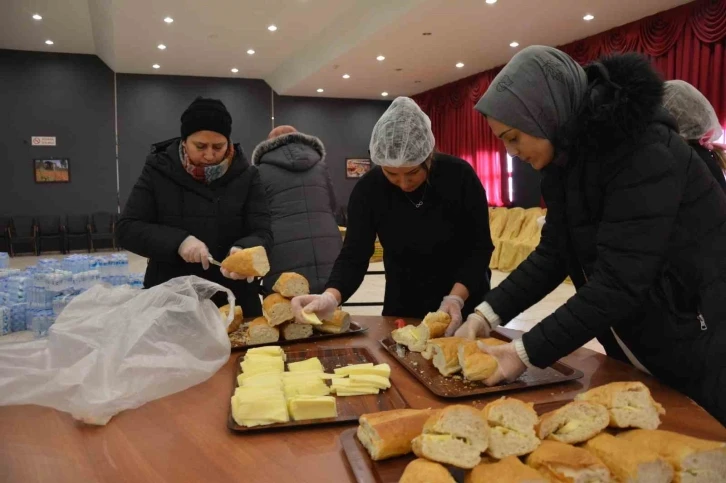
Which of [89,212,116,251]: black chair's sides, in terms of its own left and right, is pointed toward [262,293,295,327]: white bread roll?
front

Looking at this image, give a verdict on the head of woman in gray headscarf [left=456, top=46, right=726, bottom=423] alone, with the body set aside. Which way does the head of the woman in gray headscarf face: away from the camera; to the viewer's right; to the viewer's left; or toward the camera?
to the viewer's left

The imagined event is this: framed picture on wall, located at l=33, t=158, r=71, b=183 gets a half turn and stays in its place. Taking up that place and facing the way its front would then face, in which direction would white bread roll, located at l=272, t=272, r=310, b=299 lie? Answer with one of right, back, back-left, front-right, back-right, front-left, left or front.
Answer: back

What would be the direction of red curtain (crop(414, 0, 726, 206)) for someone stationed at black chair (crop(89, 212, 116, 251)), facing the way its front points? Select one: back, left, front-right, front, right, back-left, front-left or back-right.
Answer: front-left

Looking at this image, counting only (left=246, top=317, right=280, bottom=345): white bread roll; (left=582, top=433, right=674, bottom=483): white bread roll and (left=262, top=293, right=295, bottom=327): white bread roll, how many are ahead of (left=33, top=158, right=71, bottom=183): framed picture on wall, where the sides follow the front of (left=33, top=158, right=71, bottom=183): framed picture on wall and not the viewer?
3

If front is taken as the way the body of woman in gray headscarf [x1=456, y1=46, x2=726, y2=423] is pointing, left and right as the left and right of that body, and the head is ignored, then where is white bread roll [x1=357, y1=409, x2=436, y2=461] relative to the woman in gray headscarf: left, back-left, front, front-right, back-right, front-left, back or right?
front-left

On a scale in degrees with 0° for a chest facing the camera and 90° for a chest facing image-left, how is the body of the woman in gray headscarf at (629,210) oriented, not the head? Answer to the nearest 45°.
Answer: approximately 90°

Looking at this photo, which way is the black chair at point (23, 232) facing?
toward the camera

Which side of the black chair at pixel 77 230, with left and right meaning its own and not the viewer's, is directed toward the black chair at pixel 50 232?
right

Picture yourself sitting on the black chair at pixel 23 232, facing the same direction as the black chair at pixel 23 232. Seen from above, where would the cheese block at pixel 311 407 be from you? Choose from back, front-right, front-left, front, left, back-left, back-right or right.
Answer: front
